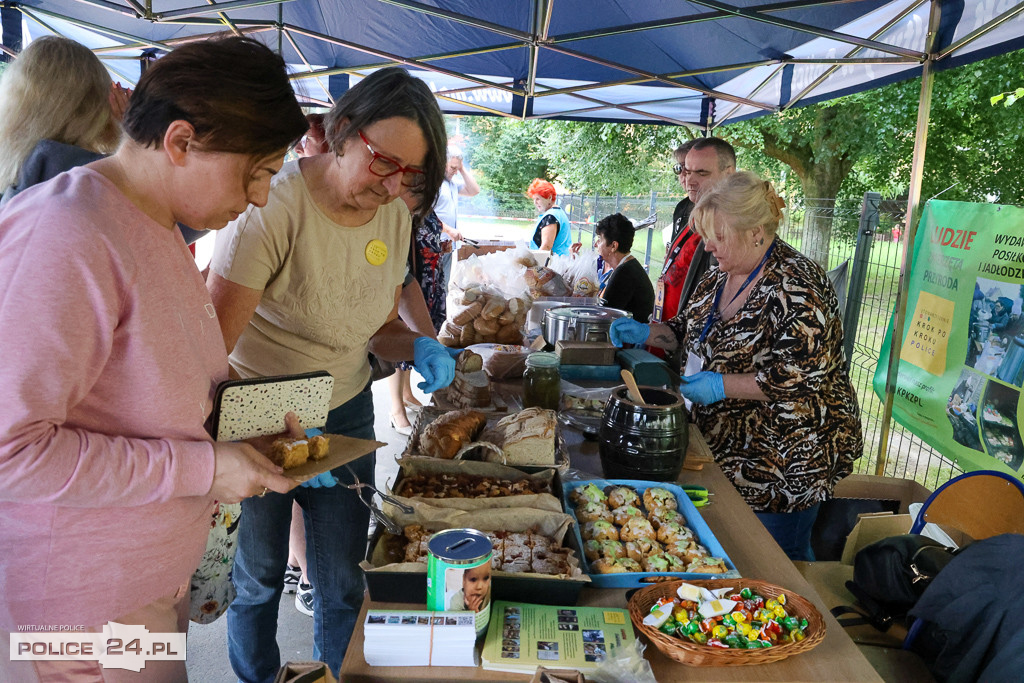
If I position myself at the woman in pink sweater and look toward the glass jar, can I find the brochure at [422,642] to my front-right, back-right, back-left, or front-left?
front-right

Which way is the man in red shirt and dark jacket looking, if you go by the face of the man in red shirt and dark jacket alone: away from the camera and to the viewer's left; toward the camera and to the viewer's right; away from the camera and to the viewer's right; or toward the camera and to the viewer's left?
toward the camera and to the viewer's left

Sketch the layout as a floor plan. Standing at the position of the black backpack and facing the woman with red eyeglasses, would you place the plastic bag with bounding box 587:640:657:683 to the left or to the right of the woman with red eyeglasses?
left

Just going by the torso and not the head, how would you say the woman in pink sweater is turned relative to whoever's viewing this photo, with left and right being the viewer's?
facing to the right of the viewer

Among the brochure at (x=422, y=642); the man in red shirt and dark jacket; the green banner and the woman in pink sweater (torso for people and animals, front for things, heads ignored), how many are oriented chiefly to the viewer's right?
1

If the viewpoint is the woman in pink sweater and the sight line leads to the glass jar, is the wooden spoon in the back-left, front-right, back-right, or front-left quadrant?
front-right

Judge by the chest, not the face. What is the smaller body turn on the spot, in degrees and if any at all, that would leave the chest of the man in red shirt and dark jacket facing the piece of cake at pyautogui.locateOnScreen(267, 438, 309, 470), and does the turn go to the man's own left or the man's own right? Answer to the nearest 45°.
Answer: approximately 45° to the man's own left

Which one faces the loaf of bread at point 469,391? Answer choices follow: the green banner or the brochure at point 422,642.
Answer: the green banner

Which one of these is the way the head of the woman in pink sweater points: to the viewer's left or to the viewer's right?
to the viewer's right

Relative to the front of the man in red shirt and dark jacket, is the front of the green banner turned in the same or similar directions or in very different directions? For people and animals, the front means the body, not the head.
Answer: same or similar directions

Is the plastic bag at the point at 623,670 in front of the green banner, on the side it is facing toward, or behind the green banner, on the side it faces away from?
in front

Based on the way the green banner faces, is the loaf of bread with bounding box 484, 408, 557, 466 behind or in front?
in front

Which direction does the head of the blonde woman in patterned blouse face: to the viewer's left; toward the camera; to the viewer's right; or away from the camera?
to the viewer's left

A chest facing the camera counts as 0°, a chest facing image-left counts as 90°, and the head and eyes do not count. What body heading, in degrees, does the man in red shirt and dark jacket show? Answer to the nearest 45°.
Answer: approximately 45°
